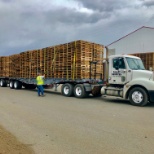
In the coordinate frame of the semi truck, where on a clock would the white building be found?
The white building is roughly at 8 o'clock from the semi truck.

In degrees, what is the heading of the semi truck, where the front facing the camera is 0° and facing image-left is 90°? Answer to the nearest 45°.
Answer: approximately 315°

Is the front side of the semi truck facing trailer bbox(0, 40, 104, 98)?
no
